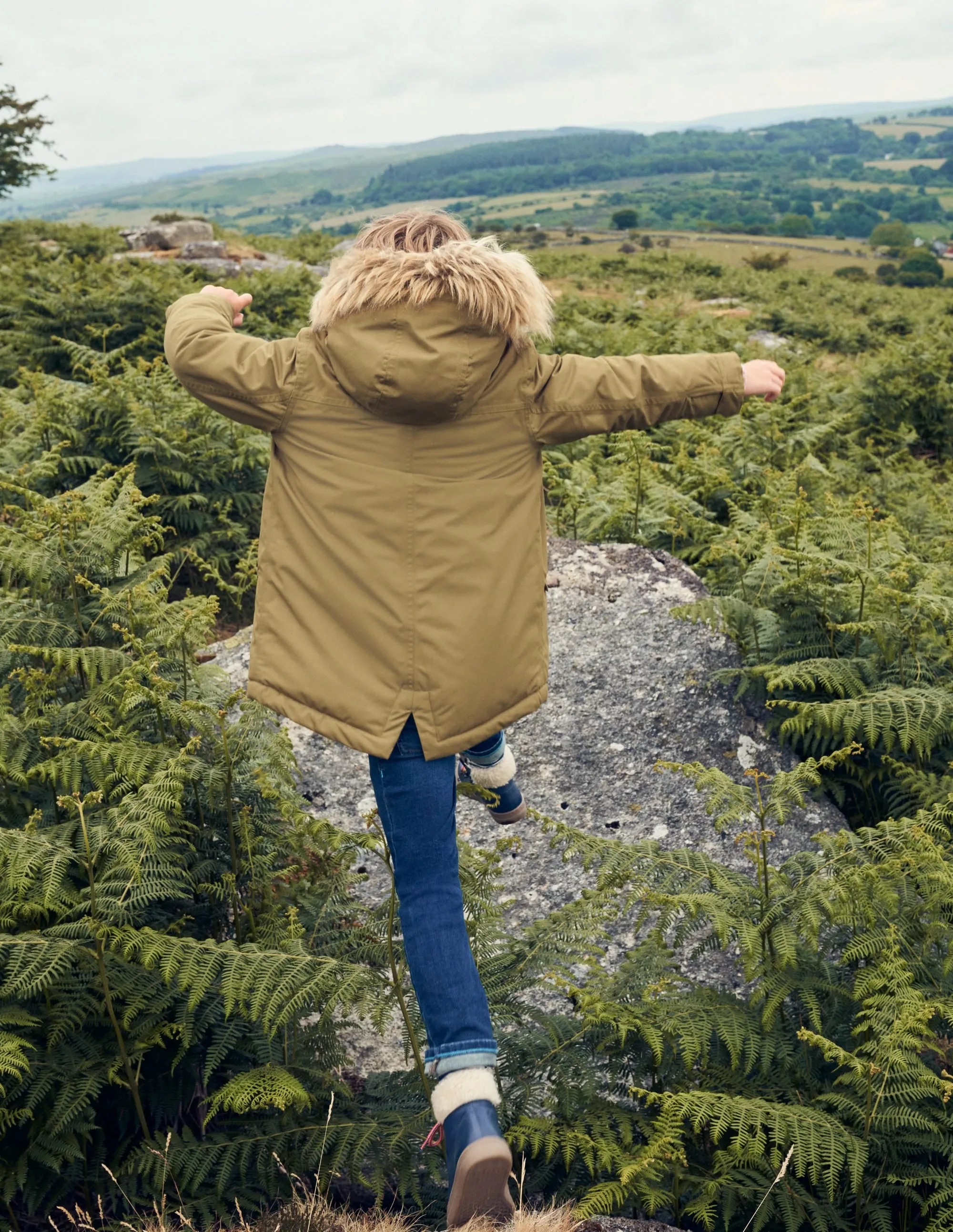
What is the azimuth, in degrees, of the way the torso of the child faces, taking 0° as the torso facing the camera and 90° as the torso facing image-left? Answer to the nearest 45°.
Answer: approximately 180°

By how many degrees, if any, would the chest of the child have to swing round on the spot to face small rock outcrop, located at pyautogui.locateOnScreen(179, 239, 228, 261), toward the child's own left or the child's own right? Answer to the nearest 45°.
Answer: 0° — they already face it

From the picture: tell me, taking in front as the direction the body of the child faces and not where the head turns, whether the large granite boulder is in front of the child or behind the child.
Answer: in front

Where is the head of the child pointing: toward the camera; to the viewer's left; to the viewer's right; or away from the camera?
away from the camera

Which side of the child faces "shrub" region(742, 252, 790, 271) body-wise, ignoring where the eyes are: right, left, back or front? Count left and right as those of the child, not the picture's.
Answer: front
